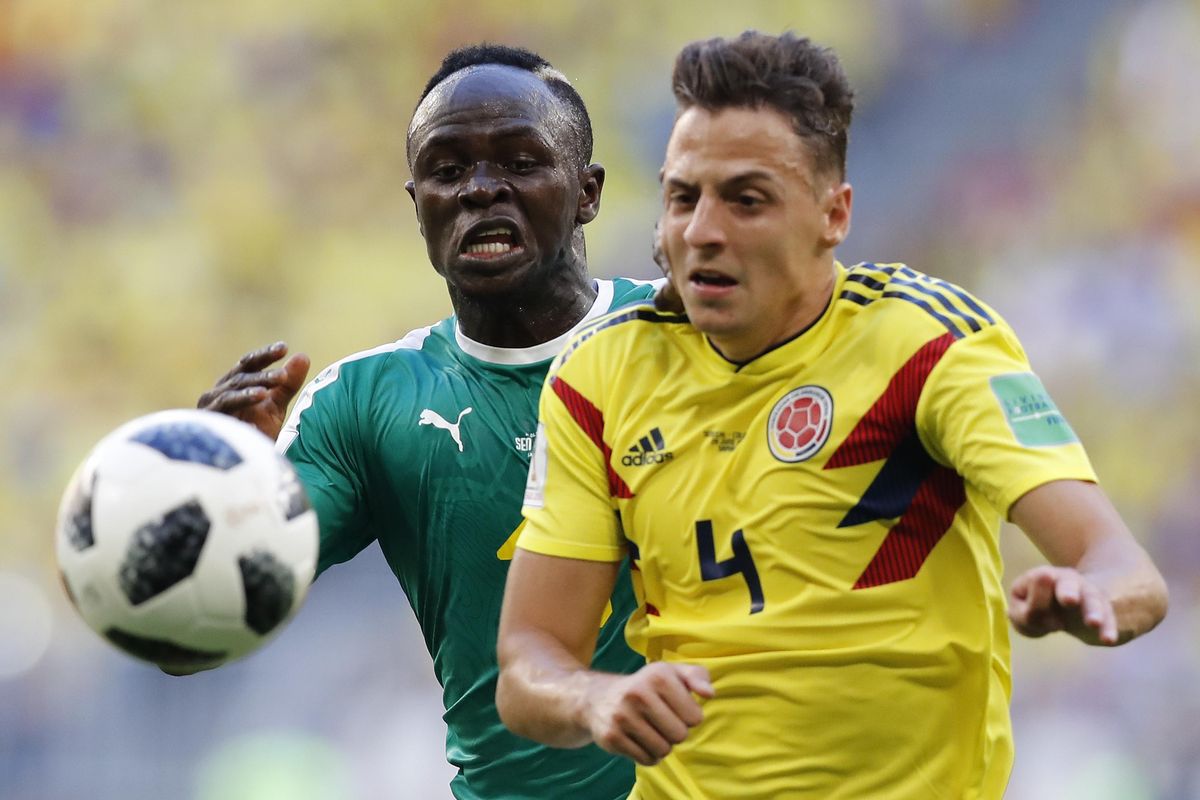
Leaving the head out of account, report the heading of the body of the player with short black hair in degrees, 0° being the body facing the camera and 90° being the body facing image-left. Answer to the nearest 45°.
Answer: approximately 0°

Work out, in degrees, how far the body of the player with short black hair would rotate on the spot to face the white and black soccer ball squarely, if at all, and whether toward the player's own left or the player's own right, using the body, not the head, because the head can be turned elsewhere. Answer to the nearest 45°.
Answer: approximately 45° to the player's own right

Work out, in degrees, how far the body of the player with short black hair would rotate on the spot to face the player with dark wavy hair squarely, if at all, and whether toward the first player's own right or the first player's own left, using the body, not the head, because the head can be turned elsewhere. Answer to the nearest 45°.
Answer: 0° — they already face them

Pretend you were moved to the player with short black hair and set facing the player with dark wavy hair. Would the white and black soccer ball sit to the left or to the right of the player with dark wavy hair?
right
